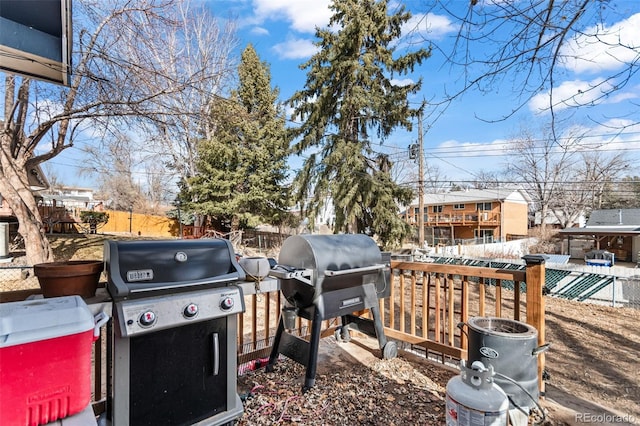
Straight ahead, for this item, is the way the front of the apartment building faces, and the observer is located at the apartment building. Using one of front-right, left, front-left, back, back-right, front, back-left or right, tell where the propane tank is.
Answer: front-left

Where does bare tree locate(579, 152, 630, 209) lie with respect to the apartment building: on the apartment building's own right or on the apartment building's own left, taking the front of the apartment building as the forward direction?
on the apartment building's own left

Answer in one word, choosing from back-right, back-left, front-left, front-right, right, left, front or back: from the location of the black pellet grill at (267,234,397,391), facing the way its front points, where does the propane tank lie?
front

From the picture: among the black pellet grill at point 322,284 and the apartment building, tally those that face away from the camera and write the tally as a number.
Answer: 0

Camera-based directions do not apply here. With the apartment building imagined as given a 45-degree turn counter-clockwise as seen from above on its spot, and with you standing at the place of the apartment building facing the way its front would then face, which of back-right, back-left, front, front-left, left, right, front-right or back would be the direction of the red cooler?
front

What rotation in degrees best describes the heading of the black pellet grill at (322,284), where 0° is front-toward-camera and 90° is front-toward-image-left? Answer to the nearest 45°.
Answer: approximately 315°

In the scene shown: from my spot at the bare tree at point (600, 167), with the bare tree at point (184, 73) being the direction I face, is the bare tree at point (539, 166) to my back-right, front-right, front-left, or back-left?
front-right

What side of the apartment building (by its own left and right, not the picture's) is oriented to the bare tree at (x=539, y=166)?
left

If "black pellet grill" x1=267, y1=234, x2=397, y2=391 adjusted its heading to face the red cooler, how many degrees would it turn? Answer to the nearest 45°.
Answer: approximately 90° to its right

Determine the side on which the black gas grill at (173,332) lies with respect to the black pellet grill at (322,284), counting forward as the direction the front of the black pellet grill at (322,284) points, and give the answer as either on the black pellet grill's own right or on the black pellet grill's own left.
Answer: on the black pellet grill's own right

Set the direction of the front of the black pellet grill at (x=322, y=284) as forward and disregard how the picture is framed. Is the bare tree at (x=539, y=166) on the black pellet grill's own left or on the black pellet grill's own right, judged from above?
on the black pellet grill's own left

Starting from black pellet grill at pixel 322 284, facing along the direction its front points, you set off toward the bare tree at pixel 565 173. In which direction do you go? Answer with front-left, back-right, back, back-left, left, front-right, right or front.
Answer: left

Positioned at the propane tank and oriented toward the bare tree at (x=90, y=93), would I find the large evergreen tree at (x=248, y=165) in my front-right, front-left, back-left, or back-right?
front-right

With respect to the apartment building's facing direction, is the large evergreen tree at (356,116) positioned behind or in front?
in front

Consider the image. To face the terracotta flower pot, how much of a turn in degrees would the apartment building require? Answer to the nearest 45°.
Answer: approximately 45° to its left

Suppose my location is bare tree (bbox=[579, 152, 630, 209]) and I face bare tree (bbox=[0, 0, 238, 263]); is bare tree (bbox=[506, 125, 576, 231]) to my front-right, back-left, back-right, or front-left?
front-right
